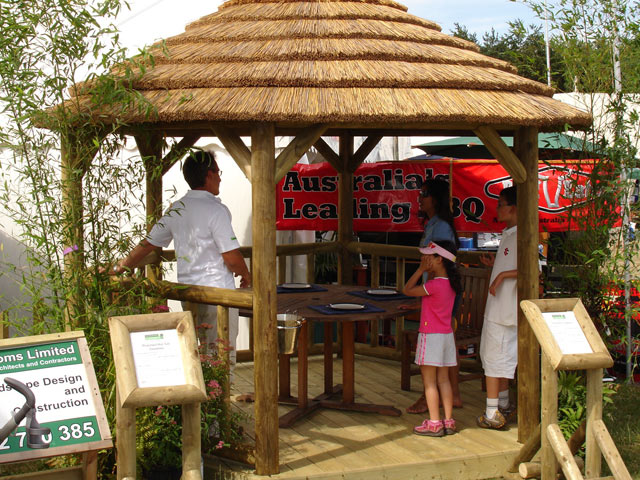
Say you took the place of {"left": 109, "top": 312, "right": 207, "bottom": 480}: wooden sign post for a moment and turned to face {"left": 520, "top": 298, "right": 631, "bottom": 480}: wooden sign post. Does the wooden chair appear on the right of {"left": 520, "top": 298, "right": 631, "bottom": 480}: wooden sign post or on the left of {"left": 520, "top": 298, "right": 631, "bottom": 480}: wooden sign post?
left

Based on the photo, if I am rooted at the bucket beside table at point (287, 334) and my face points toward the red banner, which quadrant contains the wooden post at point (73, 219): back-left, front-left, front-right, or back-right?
back-left

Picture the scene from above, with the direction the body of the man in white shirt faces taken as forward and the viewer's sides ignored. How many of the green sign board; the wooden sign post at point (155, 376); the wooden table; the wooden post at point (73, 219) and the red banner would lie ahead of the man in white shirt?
2

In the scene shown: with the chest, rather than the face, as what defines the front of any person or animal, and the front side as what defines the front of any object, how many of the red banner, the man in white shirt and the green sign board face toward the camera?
2

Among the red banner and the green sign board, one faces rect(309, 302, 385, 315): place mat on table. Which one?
the red banner

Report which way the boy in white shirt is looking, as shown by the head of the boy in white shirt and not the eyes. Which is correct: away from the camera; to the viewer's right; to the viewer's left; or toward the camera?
to the viewer's left

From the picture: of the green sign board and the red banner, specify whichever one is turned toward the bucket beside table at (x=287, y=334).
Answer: the red banner

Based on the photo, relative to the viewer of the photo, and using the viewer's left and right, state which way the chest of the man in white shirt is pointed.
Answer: facing away from the viewer and to the right of the viewer

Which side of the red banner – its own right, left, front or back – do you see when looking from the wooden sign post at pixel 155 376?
front

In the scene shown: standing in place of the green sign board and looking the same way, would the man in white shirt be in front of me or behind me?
behind

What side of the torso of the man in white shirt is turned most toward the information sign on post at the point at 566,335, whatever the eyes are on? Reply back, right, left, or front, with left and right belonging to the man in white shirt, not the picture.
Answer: right

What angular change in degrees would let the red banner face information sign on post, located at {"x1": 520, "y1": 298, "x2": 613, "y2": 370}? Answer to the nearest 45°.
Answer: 0° — it already faces it

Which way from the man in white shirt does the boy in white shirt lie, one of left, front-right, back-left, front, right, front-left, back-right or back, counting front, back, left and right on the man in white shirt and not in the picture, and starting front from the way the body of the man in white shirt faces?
front-right

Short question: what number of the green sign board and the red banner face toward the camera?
2

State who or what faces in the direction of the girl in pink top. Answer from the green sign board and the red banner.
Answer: the red banner

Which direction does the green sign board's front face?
toward the camera
